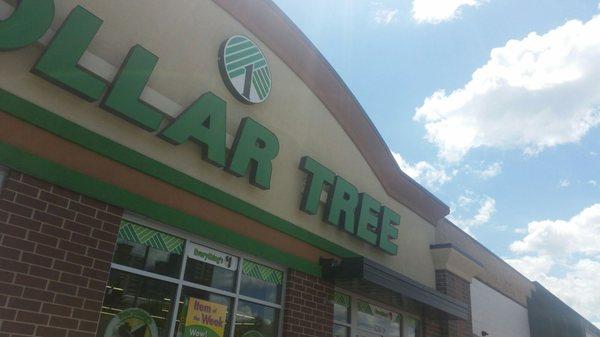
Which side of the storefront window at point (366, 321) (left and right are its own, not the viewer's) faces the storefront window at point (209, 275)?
right

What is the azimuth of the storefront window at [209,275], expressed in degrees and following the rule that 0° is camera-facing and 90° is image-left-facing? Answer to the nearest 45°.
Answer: approximately 315°

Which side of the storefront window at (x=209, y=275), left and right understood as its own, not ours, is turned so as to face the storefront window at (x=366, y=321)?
left

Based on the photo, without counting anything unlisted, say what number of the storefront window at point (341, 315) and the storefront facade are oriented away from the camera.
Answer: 0

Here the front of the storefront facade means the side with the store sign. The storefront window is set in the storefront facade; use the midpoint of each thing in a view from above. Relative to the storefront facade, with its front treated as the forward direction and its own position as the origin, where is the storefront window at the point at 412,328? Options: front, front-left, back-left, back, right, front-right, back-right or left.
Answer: left

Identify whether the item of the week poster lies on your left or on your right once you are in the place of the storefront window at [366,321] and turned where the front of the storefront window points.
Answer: on your right

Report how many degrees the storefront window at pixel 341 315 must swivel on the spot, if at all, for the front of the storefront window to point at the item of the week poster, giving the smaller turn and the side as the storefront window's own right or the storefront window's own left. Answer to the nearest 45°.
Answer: approximately 90° to the storefront window's own right

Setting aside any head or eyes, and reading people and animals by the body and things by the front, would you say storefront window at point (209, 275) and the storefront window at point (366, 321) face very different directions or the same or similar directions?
same or similar directions

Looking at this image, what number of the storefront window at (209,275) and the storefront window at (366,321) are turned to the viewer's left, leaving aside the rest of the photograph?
0

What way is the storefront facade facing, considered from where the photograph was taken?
facing the viewer and to the right of the viewer

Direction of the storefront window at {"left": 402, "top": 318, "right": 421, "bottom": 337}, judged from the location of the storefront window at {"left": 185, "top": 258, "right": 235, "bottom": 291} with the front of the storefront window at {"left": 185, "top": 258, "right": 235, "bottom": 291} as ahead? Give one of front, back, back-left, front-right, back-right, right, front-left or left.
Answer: left

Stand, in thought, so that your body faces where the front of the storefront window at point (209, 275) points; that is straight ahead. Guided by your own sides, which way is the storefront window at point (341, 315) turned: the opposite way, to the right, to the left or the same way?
the same way

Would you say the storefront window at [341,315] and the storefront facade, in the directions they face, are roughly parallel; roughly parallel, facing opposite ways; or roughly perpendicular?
roughly parallel
